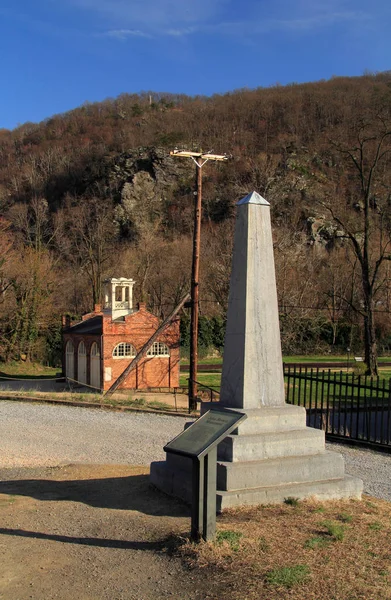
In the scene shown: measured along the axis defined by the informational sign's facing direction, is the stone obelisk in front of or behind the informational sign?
behind

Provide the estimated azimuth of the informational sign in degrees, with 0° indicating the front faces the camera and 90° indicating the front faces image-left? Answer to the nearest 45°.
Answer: approximately 45°

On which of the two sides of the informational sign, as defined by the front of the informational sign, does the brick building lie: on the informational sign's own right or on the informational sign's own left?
on the informational sign's own right

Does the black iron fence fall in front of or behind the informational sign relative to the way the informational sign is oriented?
behind

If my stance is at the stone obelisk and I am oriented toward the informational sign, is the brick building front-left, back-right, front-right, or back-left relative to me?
back-right
